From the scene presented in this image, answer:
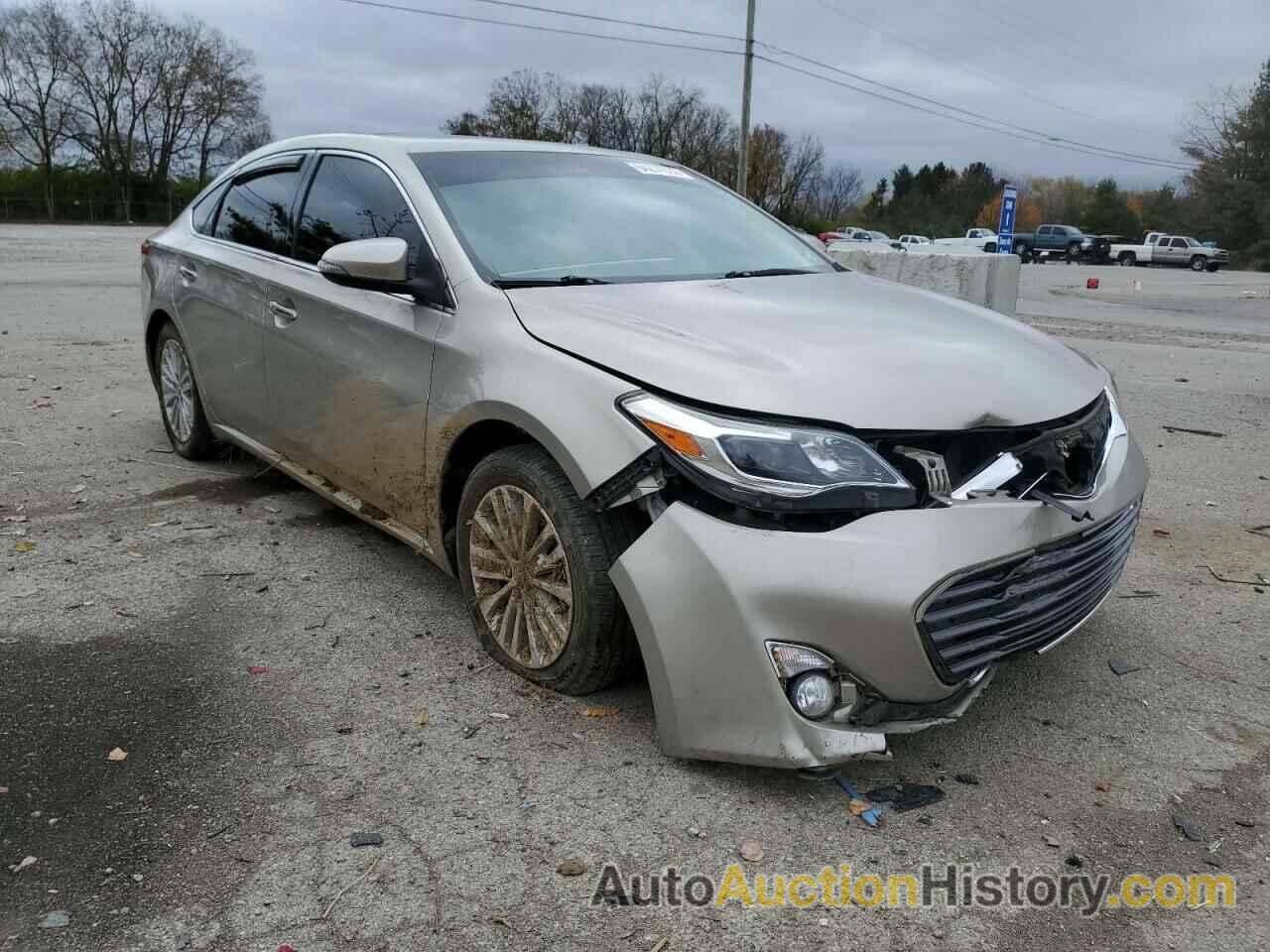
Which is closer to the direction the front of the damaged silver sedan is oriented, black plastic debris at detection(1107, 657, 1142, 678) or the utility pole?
the black plastic debris

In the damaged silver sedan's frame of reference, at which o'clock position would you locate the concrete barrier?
The concrete barrier is roughly at 8 o'clock from the damaged silver sedan.

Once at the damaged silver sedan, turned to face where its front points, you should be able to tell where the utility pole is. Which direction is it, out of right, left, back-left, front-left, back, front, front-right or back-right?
back-left

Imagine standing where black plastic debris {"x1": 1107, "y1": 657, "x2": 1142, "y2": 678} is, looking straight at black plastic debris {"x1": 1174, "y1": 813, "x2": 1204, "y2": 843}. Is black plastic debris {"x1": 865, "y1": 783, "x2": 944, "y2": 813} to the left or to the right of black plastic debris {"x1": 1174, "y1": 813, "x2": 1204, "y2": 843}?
right

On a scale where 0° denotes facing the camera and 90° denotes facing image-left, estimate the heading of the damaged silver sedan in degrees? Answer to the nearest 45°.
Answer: approximately 315°

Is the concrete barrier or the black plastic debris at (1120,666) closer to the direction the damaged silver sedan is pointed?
the black plastic debris
